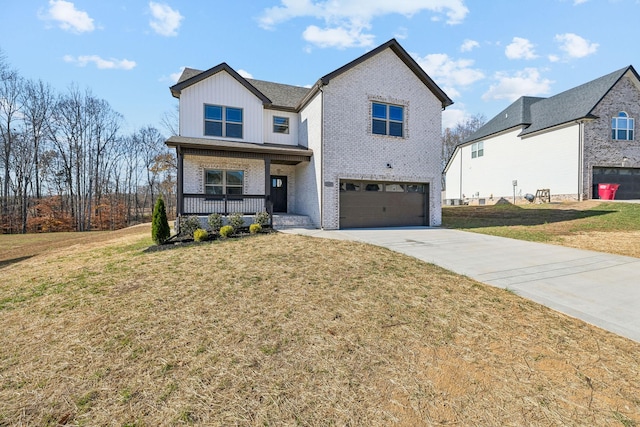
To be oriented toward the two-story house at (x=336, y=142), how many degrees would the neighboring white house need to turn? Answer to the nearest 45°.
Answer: approximately 90° to its right

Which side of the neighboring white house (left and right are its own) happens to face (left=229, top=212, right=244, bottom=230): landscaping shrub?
right

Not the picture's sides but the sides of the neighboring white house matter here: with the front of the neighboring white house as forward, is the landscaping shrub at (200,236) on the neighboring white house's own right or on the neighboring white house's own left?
on the neighboring white house's own right

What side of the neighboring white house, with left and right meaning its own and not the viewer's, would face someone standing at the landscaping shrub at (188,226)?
right

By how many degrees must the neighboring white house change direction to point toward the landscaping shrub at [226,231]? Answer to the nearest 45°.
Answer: approximately 90° to its right

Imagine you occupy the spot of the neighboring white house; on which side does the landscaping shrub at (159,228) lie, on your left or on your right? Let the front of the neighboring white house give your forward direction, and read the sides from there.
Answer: on your right

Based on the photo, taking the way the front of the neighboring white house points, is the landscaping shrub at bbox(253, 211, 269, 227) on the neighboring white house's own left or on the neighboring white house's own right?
on the neighboring white house's own right

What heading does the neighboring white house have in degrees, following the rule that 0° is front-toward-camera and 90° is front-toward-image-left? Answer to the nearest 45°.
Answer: approximately 315°
